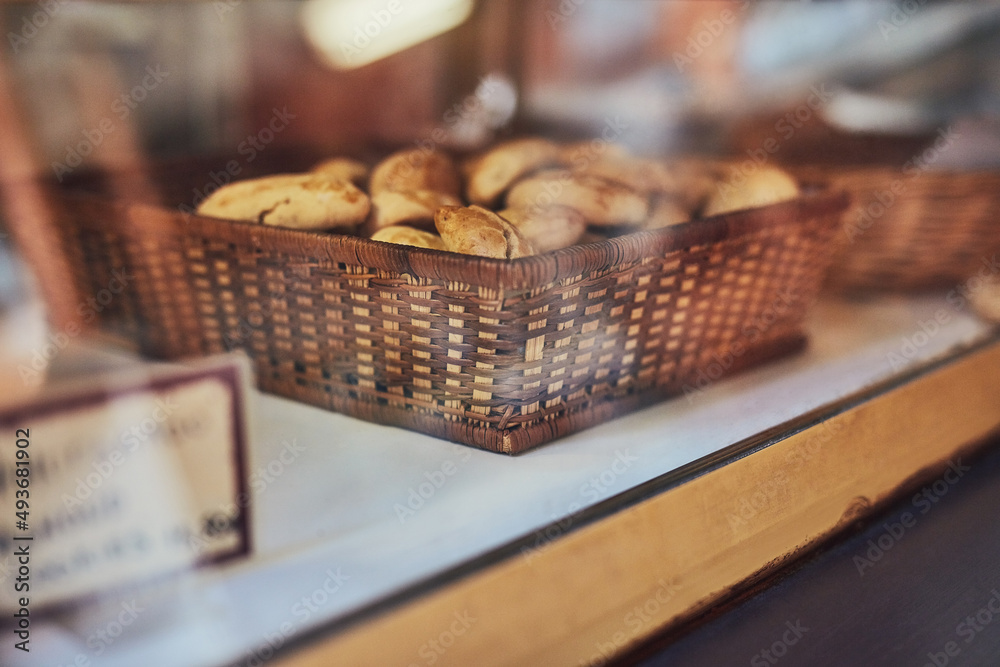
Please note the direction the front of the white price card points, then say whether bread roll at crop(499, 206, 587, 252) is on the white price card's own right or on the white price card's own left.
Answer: on the white price card's own left

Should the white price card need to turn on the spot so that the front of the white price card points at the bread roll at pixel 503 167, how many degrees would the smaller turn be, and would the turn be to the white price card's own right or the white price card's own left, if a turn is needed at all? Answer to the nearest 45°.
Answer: approximately 90° to the white price card's own left

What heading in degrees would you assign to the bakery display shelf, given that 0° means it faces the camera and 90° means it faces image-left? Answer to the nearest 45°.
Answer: approximately 315°

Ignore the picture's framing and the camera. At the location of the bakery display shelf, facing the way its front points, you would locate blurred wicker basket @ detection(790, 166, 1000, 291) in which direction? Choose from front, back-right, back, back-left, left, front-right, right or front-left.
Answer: left
